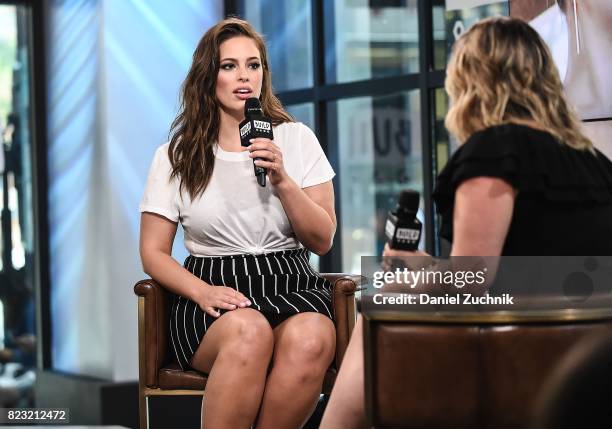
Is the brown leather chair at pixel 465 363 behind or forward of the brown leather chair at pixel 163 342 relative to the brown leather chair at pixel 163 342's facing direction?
forward

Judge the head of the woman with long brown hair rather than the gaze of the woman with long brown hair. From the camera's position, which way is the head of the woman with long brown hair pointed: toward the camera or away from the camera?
toward the camera

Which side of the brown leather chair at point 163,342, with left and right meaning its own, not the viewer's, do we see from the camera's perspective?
front
